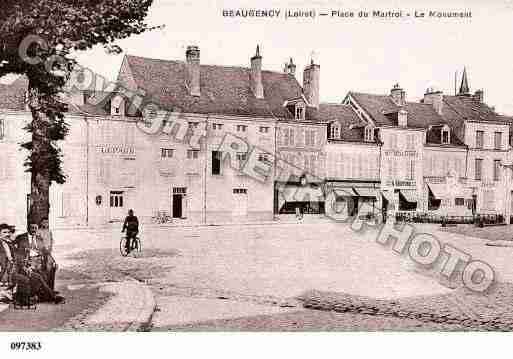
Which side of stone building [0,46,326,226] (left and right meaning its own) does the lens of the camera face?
front

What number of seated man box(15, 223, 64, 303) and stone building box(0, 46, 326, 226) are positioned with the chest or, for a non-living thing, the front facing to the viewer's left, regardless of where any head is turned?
0

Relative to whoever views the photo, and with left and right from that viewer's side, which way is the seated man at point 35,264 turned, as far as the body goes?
facing the viewer and to the right of the viewer

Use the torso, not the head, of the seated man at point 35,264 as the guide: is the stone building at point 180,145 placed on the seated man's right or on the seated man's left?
on the seated man's left
